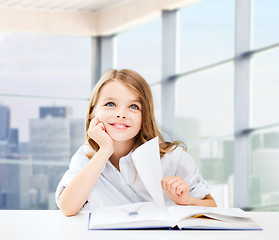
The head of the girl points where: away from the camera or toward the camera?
toward the camera

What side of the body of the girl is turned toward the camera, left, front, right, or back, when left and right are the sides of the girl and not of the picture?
front
